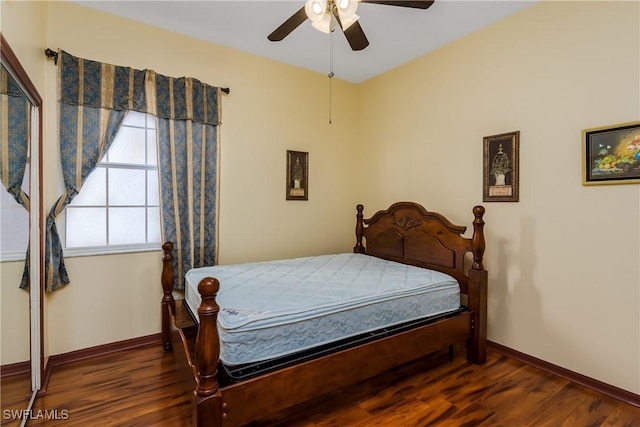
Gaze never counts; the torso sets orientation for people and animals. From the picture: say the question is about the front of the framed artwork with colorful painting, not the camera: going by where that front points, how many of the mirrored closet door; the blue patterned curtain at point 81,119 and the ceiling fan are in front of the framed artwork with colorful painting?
3

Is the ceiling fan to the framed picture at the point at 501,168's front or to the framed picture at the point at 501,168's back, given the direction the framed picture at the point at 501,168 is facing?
to the front

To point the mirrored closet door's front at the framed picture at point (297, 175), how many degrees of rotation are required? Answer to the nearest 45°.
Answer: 0° — it already faces it

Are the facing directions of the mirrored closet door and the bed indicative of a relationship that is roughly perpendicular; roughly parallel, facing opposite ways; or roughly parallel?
roughly parallel, facing opposite ways

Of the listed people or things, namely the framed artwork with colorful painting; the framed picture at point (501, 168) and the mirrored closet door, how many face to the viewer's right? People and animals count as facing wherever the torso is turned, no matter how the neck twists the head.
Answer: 1

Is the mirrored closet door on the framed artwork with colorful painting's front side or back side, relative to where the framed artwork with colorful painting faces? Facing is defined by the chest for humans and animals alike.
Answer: on the front side

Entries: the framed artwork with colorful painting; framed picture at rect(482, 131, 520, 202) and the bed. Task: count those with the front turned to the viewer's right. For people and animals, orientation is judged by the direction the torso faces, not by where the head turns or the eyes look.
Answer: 0

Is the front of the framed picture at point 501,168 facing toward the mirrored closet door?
yes

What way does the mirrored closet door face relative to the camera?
to the viewer's right

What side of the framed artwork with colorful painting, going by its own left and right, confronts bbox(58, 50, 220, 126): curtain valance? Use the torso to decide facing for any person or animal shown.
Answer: front

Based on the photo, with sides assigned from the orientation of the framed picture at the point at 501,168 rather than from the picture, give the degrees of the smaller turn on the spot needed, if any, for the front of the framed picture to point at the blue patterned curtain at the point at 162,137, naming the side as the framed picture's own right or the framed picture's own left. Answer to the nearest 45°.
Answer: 0° — it already faces it

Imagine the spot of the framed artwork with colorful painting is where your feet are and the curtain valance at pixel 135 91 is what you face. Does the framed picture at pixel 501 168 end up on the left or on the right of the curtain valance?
right

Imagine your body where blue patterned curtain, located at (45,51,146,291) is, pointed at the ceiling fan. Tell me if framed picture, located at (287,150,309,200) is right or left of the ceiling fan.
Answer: left

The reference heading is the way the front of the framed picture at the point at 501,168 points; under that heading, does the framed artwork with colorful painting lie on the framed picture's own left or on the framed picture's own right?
on the framed picture's own left

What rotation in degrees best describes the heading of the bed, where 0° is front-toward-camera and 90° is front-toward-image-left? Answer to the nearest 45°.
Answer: approximately 45°

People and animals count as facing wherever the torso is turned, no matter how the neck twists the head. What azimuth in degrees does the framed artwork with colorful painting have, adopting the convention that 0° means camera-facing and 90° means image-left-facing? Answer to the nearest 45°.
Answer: approximately 45°

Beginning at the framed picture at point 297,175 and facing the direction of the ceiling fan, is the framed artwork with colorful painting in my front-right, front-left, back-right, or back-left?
front-left
